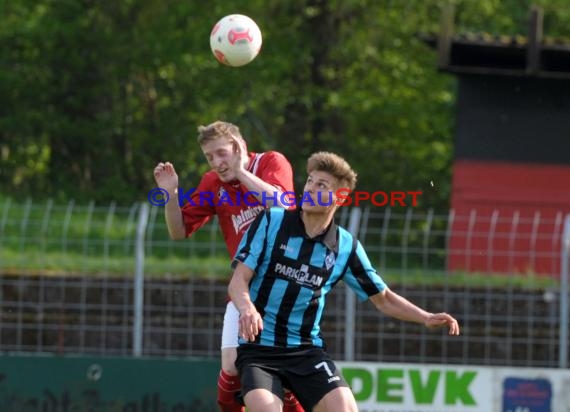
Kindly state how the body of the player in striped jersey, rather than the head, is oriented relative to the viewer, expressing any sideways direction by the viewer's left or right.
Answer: facing the viewer

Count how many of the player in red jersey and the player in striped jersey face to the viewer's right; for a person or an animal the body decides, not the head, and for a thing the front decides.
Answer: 0

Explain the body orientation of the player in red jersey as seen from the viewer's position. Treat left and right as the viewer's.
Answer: facing the viewer and to the left of the viewer
